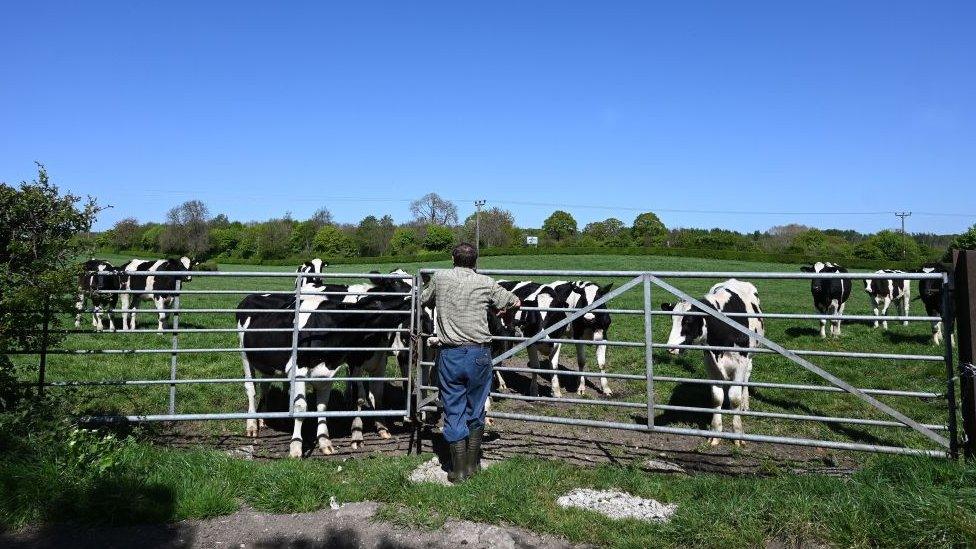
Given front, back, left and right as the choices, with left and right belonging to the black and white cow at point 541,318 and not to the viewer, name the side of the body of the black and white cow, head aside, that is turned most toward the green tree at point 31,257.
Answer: right

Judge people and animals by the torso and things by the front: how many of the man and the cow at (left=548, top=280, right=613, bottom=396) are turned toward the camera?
1

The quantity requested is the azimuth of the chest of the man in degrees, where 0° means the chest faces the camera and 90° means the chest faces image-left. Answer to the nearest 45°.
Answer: approximately 180°

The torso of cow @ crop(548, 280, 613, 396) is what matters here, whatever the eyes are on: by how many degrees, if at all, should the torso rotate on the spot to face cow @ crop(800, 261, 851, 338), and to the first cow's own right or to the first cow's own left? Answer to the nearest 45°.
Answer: approximately 135° to the first cow's own left

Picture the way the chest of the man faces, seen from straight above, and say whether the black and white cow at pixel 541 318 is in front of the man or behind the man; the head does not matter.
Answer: in front

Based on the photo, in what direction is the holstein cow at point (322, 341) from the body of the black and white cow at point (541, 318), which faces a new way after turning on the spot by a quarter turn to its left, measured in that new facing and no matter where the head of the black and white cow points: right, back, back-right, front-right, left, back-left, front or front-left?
back

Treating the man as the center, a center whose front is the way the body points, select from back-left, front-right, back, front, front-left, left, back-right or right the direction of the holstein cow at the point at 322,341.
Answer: front-left

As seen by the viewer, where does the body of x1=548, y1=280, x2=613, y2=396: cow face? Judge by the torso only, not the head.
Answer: toward the camera

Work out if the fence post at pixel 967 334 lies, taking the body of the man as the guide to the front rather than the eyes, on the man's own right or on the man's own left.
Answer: on the man's own right

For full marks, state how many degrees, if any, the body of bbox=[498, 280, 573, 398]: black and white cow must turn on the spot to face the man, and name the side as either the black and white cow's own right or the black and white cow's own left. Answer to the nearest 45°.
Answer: approximately 45° to the black and white cow's own right

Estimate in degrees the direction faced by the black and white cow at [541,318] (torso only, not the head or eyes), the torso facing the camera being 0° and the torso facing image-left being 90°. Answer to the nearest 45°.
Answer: approximately 315°

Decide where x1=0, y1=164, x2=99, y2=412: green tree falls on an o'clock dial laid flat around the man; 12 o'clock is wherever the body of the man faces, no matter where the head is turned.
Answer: The green tree is roughly at 9 o'clock from the man.

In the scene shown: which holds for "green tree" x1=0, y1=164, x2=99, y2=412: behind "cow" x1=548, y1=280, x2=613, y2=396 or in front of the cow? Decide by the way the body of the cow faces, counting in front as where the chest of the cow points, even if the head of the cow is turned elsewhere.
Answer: in front

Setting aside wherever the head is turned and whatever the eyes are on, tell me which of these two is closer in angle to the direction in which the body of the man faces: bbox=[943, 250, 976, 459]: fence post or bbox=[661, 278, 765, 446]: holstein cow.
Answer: the holstein cow

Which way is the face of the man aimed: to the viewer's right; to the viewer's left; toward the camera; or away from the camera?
away from the camera
